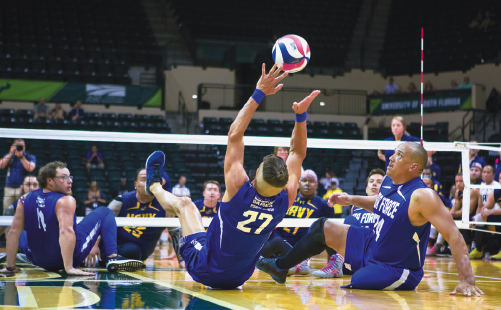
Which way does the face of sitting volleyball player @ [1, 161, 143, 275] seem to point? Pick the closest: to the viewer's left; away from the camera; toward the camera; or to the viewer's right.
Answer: to the viewer's right

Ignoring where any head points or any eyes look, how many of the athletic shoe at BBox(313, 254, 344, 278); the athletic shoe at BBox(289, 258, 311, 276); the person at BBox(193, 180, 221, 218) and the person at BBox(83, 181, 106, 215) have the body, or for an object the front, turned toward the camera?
2

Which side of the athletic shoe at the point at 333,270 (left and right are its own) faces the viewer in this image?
left

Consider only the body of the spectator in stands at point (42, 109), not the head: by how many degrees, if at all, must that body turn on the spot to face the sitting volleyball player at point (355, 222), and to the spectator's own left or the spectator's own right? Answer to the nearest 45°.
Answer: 0° — they already face them

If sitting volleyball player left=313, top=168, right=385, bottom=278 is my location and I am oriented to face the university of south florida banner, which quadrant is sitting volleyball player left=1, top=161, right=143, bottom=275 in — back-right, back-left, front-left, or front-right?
back-left

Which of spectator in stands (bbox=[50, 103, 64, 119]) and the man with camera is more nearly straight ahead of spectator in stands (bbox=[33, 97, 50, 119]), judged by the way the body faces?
the man with camera

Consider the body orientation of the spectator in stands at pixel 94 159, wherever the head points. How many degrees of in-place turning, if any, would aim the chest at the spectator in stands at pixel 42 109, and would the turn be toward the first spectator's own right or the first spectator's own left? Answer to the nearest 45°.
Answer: approximately 180°

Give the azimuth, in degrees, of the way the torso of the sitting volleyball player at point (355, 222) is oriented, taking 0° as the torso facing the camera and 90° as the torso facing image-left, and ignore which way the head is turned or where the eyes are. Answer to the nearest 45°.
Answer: approximately 45°

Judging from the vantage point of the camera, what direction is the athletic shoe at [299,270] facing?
facing to the left of the viewer
